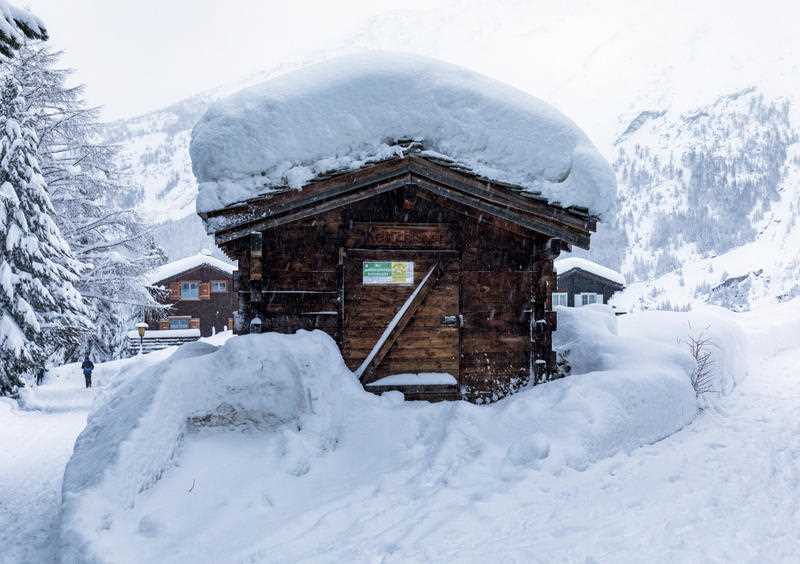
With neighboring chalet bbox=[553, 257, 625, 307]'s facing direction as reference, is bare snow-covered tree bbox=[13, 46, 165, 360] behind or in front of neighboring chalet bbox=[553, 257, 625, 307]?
in front

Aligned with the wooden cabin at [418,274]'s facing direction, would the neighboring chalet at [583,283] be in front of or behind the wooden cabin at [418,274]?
behind

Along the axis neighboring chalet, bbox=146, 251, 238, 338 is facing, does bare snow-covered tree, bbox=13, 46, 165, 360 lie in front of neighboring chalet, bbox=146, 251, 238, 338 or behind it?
in front

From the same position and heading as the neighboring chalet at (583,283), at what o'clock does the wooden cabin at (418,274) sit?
The wooden cabin is roughly at 12 o'clock from the neighboring chalet.

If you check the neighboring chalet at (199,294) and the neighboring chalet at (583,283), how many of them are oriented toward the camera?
2

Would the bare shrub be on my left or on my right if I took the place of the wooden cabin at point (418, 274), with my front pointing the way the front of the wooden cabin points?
on my left

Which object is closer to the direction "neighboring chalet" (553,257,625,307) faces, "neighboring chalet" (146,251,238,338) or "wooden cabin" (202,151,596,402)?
the wooden cabin

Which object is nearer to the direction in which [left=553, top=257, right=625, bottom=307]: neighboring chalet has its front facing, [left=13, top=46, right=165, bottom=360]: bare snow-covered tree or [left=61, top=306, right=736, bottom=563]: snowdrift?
the snowdrift

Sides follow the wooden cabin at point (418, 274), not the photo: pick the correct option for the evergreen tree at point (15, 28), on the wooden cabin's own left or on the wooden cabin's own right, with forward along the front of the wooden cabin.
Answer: on the wooden cabin's own right

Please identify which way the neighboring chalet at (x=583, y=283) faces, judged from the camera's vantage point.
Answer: facing the viewer

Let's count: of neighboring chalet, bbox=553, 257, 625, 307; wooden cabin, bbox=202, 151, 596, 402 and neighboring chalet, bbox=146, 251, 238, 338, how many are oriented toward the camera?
3

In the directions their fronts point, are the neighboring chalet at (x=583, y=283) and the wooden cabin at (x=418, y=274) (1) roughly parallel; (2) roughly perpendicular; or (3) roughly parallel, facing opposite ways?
roughly parallel

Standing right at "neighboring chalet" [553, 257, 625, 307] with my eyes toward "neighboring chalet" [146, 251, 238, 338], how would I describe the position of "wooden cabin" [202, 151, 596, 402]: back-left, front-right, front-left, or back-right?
front-left

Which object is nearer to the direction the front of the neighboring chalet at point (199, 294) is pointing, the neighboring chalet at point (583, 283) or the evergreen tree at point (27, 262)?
the evergreen tree

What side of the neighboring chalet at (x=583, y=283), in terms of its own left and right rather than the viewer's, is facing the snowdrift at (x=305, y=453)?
front

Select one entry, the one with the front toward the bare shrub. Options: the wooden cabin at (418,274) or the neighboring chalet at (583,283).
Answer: the neighboring chalet

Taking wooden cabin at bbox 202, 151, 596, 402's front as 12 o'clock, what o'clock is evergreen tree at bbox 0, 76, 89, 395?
The evergreen tree is roughly at 4 o'clock from the wooden cabin.
